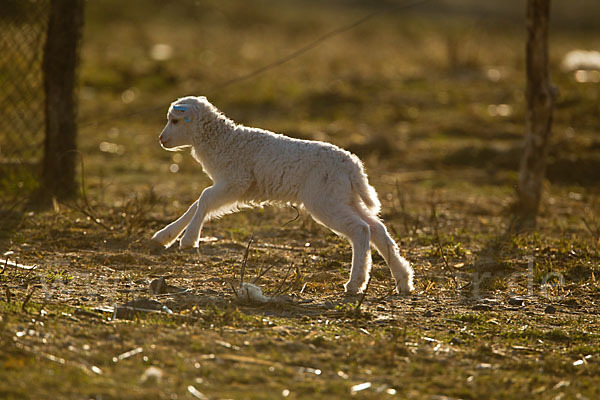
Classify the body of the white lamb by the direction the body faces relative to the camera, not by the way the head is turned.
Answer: to the viewer's left
